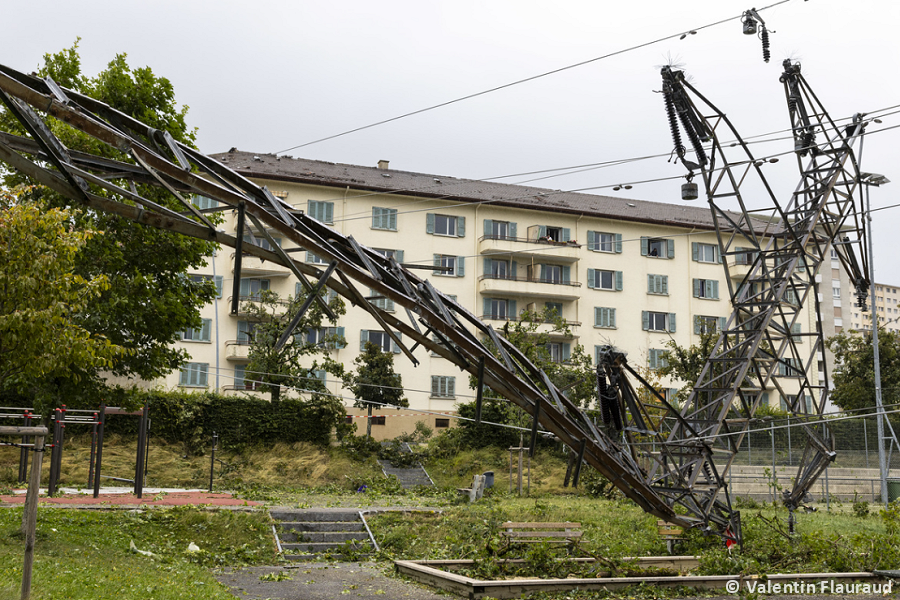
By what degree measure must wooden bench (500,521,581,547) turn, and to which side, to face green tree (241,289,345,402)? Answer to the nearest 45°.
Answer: approximately 135° to its right

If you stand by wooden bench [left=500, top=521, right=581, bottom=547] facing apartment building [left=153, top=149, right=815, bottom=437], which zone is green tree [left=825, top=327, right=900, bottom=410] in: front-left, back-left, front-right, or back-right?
front-right

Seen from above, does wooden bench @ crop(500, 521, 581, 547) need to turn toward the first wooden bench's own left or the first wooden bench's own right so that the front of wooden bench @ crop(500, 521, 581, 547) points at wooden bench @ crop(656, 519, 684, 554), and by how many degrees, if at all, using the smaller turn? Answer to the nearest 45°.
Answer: approximately 90° to the first wooden bench's own left

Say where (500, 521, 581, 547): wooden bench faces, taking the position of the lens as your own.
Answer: facing the viewer

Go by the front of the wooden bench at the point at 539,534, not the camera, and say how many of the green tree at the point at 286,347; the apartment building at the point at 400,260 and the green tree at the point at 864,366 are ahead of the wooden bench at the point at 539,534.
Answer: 0

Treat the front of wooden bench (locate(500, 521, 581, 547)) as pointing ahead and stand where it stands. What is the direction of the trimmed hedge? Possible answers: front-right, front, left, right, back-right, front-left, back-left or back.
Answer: back-right

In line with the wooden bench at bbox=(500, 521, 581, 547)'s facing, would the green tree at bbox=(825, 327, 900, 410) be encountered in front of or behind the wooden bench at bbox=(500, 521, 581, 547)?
behind

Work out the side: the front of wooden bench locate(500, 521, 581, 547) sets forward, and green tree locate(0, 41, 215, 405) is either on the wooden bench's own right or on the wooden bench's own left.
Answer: on the wooden bench's own right

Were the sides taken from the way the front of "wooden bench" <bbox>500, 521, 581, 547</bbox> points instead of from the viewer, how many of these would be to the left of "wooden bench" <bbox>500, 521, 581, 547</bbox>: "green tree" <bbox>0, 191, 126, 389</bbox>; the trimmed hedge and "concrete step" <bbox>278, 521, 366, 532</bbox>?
0

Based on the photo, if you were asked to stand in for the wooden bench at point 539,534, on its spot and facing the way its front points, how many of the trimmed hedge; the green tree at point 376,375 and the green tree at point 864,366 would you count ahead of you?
0

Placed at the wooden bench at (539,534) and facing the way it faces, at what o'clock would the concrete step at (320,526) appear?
The concrete step is roughly at 4 o'clock from the wooden bench.

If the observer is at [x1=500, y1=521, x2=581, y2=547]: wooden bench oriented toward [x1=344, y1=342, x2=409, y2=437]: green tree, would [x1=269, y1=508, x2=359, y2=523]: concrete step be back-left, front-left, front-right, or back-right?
front-left
